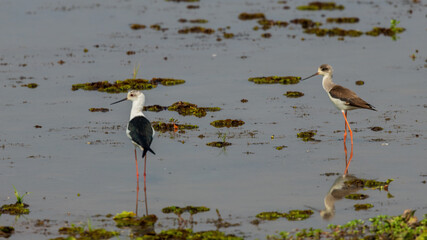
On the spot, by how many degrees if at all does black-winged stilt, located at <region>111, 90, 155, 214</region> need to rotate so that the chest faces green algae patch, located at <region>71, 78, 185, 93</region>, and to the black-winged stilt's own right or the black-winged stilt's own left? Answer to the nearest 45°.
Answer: approximately 45° to the black-winged stilt's own right

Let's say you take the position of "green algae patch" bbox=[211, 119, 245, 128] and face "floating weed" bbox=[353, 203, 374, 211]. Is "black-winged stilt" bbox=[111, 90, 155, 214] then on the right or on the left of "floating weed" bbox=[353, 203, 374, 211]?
right

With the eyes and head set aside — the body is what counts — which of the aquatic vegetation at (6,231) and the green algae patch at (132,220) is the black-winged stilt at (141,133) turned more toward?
the aquatic vegetation

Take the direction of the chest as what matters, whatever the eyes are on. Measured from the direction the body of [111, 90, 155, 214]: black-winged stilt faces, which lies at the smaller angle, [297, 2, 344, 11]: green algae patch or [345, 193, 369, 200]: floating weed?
the green algae patch

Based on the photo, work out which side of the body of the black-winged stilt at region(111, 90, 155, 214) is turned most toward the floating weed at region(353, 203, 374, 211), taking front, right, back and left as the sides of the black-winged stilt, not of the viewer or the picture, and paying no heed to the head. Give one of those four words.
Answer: back

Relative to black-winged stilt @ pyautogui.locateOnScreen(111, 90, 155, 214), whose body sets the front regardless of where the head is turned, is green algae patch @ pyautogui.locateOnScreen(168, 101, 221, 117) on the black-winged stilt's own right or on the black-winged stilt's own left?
on the black-winged stilt's own right

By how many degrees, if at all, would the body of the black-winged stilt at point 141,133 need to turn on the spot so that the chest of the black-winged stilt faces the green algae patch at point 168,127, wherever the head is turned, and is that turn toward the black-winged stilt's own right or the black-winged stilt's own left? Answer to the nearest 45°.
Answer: approximately 45° to the black-winged stilt's own right

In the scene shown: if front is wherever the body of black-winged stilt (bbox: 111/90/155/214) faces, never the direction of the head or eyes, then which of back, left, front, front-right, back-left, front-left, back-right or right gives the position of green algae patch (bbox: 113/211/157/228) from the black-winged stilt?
back-left

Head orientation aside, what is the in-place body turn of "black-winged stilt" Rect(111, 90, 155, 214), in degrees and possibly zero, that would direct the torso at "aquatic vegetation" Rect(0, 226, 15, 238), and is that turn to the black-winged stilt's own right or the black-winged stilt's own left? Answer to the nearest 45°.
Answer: approximately 90° to the black-winged stilt's own left

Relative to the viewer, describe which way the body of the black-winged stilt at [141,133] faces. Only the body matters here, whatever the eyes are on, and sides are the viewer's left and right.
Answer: facing away from the viewer and to the left of the viewer

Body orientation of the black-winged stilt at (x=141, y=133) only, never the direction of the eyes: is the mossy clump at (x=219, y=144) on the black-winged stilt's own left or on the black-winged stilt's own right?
on the black-winged stilt's own right

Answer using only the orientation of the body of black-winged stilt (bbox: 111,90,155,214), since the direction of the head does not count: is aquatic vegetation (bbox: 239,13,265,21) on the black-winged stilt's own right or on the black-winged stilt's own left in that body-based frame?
on the black-winged stilt's own right

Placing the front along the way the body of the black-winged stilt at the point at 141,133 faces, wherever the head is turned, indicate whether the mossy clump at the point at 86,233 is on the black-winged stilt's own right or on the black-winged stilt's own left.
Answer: on the black-winged stilt's own left
